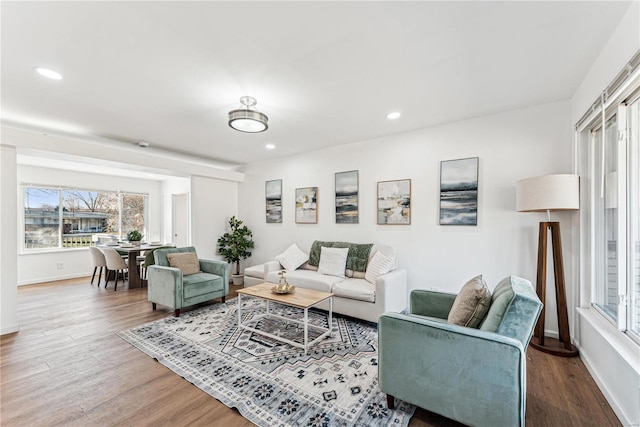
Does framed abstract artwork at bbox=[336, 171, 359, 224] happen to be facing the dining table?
no

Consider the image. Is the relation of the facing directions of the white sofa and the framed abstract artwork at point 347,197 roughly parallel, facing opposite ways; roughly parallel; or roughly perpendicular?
roughly parallel

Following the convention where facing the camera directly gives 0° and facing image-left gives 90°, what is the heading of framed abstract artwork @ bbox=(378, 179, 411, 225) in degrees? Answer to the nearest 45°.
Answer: approximately 45°

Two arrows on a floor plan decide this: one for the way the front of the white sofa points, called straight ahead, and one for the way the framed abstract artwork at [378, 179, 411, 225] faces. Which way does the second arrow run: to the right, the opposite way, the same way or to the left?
the same way

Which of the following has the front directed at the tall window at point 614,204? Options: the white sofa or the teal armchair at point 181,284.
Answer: the teal armchair

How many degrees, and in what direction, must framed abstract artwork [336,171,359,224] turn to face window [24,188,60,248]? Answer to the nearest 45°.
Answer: approximately 45° to its right

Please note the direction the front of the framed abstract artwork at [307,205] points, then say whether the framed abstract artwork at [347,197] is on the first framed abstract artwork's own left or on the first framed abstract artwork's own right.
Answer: on the first framed abstract artwork's own left

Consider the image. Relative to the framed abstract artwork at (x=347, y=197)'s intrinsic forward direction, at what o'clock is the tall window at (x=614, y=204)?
The tall window is roughly at 9 o'clock from the framed abstract artwork.

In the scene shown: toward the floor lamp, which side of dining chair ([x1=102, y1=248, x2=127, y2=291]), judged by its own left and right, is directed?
right

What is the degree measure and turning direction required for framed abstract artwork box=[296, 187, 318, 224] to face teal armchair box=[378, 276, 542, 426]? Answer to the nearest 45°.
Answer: approximately 45° to its left

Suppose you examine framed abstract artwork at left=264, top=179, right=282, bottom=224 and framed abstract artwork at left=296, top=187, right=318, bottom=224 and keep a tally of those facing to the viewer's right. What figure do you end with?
0

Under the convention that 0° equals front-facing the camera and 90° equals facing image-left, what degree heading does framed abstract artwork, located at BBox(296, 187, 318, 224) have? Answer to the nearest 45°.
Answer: approximately 45°

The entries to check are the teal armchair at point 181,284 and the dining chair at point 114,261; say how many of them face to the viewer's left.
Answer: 0

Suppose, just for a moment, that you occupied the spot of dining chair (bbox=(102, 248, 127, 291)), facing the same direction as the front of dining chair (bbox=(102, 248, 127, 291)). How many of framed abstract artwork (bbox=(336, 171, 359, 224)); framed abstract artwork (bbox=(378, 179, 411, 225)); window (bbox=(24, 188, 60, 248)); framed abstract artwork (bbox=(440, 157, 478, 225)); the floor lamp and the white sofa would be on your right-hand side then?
5

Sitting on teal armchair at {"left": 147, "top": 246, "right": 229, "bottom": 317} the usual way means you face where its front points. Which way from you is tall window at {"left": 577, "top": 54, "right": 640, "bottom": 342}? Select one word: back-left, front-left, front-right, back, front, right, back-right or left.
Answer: front

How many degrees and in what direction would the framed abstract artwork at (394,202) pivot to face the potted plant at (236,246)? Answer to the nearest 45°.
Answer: approximately 45° to its right

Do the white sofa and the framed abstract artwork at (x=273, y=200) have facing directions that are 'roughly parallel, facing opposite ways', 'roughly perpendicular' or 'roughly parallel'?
roughly parallel

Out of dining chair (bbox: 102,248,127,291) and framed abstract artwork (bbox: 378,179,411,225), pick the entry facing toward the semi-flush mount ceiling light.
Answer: the framed abstract artwork

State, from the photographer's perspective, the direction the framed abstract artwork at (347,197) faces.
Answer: facing the viewer and to the left of the viewer

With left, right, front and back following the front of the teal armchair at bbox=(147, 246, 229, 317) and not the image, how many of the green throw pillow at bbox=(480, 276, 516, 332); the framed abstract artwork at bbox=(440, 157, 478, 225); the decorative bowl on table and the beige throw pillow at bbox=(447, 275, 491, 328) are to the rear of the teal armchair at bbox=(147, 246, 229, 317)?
0

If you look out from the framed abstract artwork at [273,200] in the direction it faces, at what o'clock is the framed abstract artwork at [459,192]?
the framed abstract artwork at [459,192] is roughly at 9 o'clock from the framed abstract artwork at [273,200].
